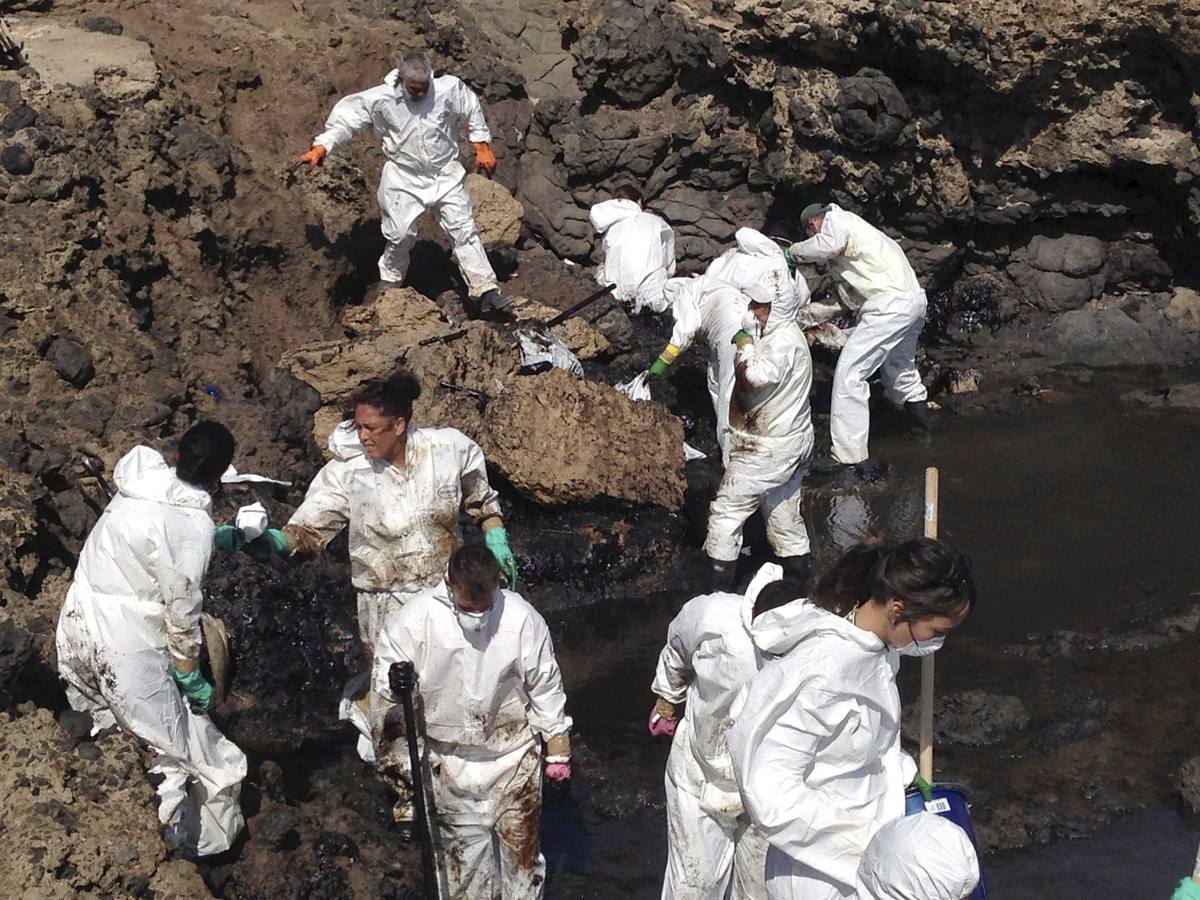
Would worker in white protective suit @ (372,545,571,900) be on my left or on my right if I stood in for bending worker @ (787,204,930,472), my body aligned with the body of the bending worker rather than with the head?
on my left

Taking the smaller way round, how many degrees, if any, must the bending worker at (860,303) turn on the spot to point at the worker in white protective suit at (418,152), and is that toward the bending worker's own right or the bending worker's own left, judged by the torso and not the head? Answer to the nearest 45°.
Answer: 0° — they already face them

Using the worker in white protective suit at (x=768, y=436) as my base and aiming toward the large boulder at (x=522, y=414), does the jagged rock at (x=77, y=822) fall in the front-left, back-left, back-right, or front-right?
front-left

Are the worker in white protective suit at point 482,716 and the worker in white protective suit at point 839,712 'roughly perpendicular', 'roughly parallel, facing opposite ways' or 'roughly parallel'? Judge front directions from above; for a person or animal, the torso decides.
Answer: roughly perpendicular

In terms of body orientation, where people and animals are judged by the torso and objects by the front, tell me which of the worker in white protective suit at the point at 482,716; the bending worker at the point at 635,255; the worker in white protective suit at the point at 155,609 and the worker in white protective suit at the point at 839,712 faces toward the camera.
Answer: the worker in white protective suit at the point at 482,716

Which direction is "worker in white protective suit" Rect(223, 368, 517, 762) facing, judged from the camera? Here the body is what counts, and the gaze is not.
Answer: toward the camera

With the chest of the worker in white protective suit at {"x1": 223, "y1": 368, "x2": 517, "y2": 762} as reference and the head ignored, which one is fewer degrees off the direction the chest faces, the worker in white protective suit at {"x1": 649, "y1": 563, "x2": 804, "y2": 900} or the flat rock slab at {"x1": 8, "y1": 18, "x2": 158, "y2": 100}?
the worker in white protective suit

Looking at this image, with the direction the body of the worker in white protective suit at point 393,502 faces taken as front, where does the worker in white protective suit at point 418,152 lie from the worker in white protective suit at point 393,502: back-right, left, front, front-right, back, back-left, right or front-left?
back

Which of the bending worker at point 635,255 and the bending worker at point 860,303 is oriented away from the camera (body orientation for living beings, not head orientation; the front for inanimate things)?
the bending worker at point 635,255

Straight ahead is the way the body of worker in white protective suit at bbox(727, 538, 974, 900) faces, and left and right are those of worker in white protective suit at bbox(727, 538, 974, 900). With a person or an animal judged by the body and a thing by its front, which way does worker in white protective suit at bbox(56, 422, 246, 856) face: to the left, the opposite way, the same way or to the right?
to the left

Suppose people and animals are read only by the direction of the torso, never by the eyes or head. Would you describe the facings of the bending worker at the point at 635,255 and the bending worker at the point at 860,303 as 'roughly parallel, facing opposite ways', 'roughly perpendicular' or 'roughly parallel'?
roughly perpendicular

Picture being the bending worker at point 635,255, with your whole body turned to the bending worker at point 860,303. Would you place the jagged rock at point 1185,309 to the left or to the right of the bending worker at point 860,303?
left

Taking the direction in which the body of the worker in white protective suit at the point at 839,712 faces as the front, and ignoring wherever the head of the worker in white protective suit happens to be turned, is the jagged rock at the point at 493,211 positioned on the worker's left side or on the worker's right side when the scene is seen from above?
on the worker's left side

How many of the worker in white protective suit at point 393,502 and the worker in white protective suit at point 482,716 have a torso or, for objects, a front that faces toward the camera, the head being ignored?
2

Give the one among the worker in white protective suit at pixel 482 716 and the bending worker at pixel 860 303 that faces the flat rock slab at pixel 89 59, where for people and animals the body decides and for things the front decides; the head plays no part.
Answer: the bending worker

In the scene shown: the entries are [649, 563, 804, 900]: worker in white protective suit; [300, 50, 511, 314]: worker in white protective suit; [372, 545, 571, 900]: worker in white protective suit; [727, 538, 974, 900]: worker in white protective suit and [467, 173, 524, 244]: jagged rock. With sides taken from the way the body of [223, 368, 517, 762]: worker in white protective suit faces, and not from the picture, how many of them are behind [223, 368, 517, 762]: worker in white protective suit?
2

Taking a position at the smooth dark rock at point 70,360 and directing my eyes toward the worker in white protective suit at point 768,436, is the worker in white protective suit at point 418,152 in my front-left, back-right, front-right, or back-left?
front-left

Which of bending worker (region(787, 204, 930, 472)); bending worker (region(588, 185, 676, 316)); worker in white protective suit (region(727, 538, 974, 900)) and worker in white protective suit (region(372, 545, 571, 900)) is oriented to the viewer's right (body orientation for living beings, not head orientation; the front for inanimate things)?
worker in white protective suit (region(727, 538, 974, 900))

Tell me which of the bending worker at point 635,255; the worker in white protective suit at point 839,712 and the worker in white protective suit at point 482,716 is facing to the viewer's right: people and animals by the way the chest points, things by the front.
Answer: the worker in white protective suit at point 839,712

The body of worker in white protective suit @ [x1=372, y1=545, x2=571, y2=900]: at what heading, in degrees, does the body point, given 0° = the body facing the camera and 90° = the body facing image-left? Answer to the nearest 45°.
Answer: approximately 0°

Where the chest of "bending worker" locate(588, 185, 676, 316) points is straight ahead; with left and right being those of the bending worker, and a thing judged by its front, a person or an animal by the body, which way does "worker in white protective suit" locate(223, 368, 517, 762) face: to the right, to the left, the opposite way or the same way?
the opposite way

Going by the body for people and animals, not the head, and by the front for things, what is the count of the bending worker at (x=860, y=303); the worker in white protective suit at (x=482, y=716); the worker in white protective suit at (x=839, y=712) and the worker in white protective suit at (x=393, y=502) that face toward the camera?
2
